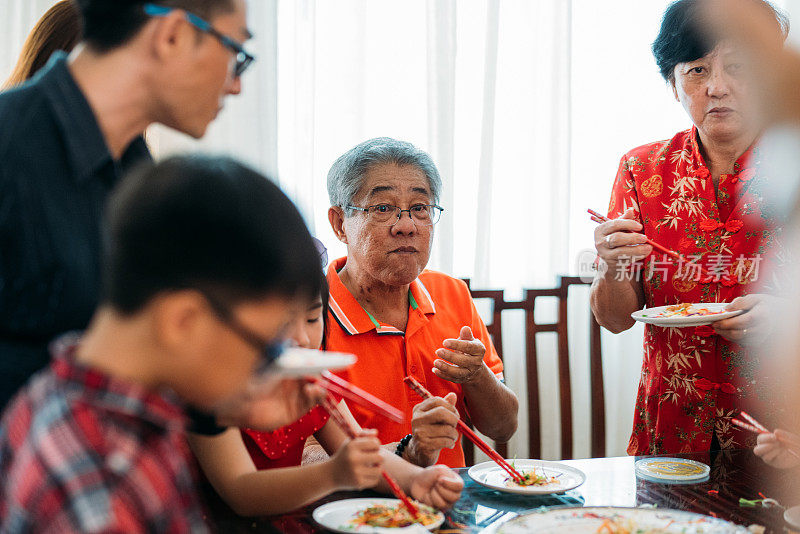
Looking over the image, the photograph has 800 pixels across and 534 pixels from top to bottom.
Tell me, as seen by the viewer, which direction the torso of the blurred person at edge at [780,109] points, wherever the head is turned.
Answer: to the viewer's left

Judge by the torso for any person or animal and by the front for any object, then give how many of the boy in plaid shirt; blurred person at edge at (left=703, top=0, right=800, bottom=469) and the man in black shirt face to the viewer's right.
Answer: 2

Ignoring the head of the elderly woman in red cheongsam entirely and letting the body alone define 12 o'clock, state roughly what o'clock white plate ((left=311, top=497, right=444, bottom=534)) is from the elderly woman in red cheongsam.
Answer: The white plate is roughly at 1 o'clock from the elderly woman in red cheongsam.

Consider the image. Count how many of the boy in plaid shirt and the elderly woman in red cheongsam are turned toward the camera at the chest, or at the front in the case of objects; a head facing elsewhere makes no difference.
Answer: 1

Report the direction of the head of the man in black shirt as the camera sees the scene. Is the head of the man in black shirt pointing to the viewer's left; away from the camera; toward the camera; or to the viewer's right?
to the viewer's right

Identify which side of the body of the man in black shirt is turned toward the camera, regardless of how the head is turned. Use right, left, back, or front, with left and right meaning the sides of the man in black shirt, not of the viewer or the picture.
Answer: right

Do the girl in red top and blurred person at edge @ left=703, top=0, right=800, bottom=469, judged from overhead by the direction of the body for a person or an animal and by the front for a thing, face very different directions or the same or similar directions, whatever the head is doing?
very different directions

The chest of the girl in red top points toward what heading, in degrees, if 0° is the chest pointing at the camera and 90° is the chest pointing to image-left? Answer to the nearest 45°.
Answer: approximately 315°

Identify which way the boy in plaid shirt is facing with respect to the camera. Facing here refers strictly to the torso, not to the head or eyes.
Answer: to the viewer's right
